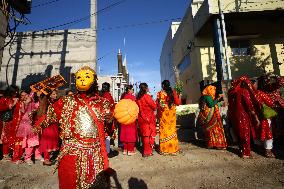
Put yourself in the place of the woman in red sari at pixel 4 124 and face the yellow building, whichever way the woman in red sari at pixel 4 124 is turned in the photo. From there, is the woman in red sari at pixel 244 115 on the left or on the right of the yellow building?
right

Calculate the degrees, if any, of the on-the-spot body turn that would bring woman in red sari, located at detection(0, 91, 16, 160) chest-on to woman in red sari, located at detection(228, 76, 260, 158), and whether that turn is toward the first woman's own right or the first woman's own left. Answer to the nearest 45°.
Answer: approximately 45° to the first woman's own right

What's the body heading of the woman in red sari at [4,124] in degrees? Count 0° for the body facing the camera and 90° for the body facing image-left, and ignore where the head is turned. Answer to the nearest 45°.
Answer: approximately 270°
